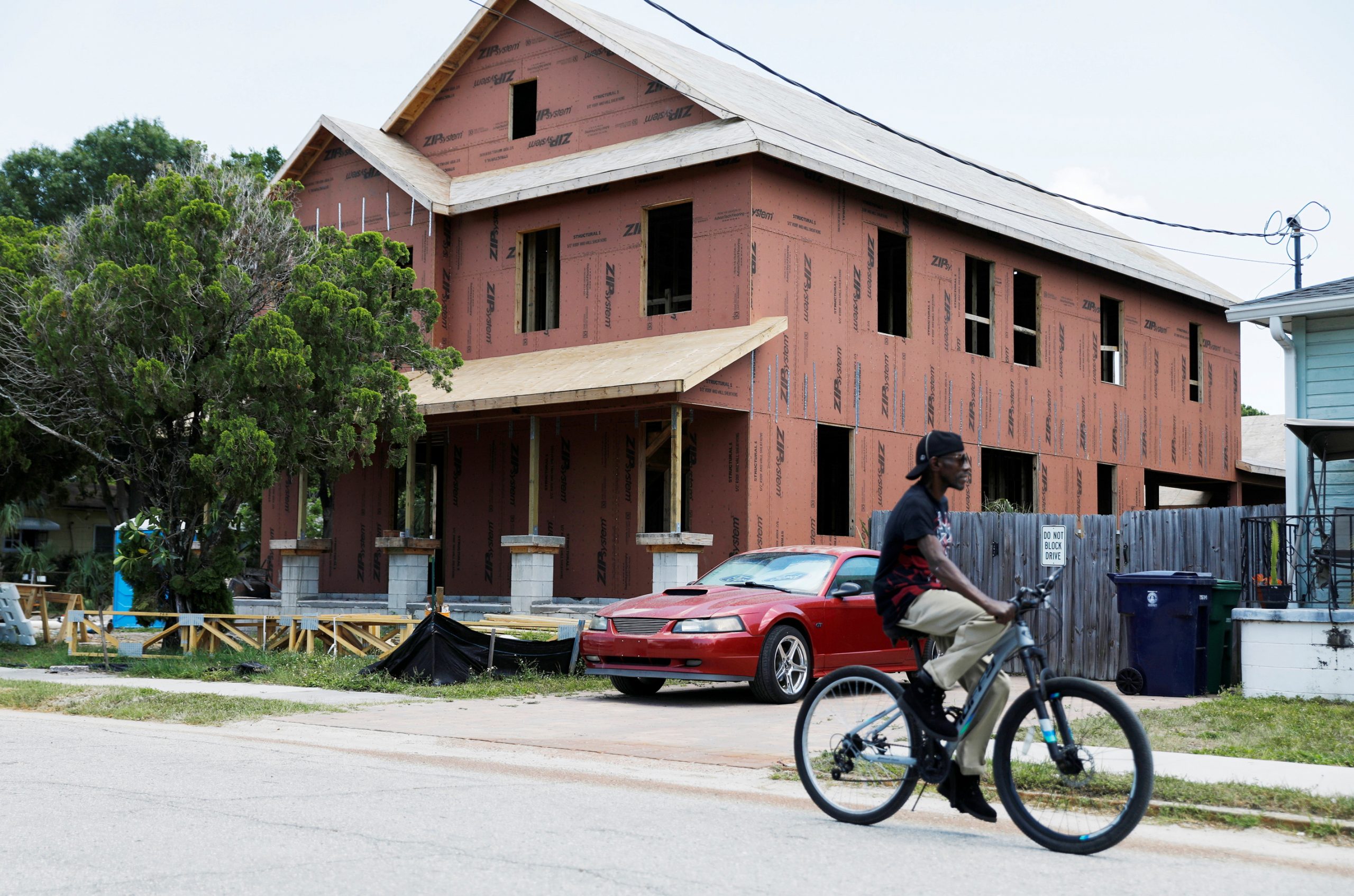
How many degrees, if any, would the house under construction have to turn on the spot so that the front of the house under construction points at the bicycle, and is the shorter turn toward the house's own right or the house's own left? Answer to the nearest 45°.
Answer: approximately 45° to the house's own left

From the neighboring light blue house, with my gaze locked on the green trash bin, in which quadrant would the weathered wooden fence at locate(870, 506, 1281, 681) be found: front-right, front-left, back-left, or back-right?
front-right

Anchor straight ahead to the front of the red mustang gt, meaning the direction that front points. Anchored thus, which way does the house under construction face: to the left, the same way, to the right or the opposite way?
the same way

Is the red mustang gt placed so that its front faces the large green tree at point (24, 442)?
no

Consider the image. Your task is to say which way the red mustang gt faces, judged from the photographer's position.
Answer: facing the viewer and to the left of the viewer

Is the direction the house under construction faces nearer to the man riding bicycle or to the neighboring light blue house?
the man riding bicycle

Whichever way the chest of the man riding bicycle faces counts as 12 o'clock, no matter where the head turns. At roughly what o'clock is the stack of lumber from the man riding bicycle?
The stack of lumber is roughly at 8 o'clock from the man riding bicycle.

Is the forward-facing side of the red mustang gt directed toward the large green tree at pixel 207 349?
no

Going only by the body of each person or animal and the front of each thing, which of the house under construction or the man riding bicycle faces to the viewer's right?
the man riding bicycle

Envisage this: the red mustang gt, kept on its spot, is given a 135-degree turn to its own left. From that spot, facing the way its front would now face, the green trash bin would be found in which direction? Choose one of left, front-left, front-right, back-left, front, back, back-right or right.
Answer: front

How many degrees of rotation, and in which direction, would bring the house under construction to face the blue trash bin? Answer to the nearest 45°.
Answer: approximately 90° to its left

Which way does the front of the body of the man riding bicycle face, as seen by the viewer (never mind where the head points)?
to the viewer's right

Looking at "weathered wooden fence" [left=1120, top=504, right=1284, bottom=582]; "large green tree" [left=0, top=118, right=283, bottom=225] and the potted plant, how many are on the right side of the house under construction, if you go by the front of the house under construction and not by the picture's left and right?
1

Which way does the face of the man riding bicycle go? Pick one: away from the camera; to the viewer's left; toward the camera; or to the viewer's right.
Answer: to the viewer's right

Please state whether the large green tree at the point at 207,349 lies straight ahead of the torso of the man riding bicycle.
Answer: no

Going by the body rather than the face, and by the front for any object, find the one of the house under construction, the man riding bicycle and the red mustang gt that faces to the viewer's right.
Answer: the man riding bicycle
